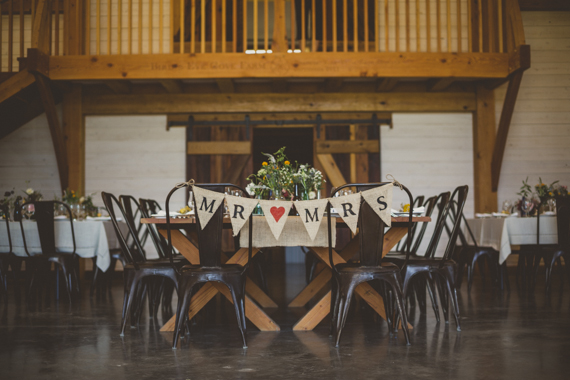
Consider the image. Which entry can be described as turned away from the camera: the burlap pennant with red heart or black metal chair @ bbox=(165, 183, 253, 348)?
the black metal chair

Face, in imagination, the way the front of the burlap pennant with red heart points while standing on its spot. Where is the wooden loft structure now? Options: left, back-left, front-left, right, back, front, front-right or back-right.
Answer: back

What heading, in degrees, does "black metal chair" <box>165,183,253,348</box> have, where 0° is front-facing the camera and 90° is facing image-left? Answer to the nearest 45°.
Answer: approximately 180°

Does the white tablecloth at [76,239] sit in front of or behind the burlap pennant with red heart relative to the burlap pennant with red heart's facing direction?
behind

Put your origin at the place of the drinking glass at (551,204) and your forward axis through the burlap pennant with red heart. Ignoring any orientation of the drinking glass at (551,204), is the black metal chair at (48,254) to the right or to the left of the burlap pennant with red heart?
right

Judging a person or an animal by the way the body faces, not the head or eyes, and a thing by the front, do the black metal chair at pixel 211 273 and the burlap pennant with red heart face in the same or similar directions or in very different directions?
very different directions

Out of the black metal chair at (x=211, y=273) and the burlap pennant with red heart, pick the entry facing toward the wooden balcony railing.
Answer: the black metal chair

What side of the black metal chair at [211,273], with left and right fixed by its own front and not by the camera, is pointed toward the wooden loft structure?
front

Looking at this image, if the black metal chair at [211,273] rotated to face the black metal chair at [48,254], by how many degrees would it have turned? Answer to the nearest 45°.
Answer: approximately 45° to its left

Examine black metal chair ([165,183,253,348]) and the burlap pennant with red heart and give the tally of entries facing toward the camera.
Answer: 1
